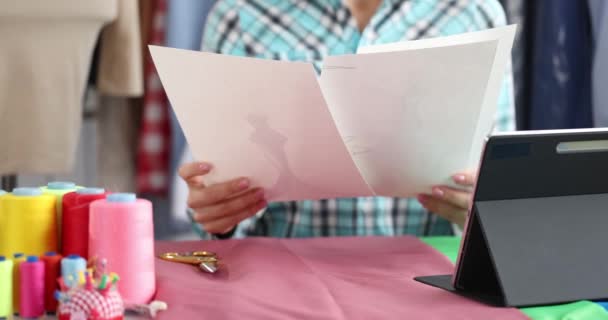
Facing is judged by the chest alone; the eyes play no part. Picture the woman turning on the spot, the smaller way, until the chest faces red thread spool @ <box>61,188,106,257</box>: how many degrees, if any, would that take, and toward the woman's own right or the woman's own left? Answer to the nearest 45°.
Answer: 0° — they already face it

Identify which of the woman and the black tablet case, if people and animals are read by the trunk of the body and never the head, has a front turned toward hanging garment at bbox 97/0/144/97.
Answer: the black tablet case

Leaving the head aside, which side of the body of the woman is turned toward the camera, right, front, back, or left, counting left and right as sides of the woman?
front

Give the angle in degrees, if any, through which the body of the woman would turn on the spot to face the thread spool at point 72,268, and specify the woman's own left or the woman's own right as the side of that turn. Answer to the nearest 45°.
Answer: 0° — they already face it

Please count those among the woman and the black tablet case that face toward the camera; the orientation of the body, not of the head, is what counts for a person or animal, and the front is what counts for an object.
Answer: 1

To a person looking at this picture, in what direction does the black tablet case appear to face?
facing away from the viewer and to the left of the viewer

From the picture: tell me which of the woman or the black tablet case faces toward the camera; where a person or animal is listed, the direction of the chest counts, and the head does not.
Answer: the woman

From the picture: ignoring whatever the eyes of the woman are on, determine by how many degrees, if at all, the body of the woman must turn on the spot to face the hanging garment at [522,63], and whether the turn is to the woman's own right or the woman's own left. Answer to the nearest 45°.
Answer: approximately 135° to the woman's own left

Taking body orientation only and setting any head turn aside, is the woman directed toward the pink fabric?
yes

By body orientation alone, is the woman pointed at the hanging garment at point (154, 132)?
no

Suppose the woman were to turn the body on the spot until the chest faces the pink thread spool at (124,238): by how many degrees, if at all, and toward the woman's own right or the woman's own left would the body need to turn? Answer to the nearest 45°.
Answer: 0° — they already face it

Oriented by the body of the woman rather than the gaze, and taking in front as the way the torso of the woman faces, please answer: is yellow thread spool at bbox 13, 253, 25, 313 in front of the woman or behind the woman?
in front

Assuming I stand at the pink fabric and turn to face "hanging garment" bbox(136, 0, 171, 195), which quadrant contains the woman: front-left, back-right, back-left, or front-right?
front-right
